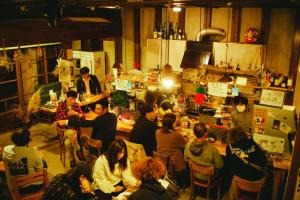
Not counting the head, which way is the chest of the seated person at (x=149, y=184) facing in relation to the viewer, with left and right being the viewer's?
facing away from the viewer

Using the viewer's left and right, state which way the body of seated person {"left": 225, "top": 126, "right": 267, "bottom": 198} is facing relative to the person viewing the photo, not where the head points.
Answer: facing away from the viewer and to the left of the viewer

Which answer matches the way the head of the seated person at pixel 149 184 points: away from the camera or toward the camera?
away from the camera

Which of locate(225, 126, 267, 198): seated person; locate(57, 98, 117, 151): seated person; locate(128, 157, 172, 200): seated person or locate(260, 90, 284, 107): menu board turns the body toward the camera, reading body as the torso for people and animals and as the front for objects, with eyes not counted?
the menu board

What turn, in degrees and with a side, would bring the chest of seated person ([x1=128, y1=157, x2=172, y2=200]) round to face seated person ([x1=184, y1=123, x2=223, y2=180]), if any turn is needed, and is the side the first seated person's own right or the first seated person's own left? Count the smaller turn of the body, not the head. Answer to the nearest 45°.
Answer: approximately 45° to the first seated person's own right

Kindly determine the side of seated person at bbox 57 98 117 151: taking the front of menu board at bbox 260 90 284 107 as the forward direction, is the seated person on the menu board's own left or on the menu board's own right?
on the menu board's own right

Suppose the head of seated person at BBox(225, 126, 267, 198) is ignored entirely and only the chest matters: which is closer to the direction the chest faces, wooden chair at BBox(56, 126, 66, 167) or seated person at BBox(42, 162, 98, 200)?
the wooden chair

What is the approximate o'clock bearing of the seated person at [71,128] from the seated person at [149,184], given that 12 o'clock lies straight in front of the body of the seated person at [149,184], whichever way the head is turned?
the seated person at [71,128] is roughly at 11 o'clock from the seated person at [149,184].
